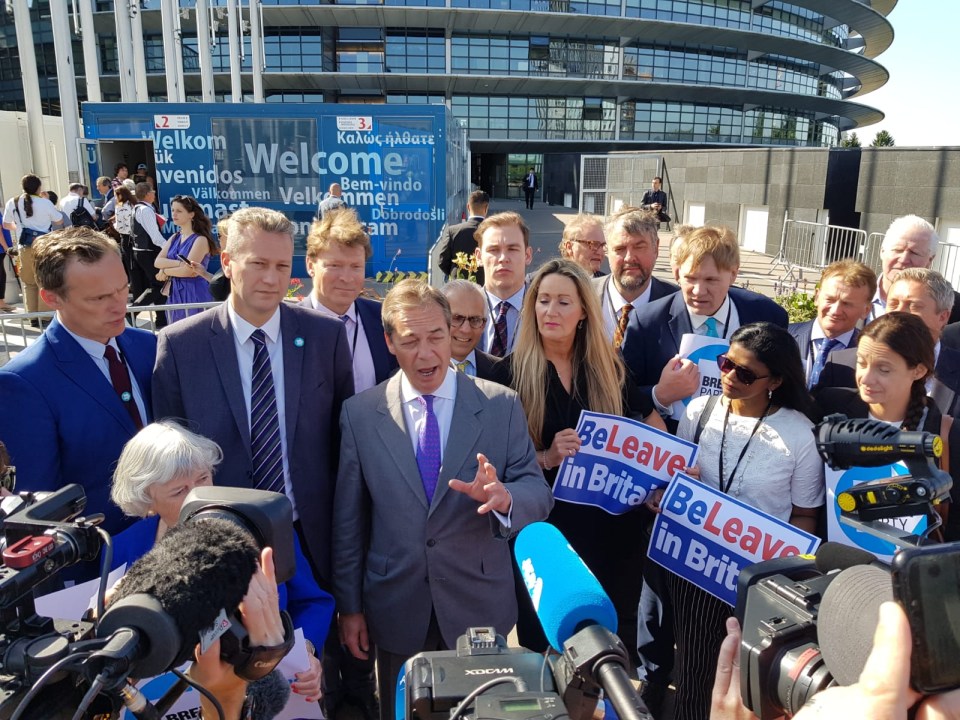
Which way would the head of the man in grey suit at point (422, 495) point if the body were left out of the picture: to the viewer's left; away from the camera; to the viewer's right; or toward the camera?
toward the camera

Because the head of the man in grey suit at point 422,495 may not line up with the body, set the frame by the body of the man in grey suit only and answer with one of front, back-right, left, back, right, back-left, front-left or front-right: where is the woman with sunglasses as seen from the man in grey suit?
left

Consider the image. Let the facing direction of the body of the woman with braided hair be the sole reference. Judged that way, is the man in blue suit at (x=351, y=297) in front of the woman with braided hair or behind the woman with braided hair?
in front

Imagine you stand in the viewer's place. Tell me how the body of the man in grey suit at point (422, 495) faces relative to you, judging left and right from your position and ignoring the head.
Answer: facing the viewer

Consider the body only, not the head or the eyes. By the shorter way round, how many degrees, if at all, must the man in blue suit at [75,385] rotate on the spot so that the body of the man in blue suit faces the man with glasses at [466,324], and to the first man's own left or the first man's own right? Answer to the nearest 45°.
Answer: approximately 45° to the first man's own left

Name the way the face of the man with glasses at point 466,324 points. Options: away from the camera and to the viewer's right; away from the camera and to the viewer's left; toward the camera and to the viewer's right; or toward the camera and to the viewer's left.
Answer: toward the camera and to the viewer's left

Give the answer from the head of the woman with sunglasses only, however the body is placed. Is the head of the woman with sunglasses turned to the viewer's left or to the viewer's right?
to the viewer's left

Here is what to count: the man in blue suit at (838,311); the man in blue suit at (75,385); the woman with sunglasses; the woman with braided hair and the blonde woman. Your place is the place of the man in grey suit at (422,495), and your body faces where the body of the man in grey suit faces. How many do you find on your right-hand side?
1

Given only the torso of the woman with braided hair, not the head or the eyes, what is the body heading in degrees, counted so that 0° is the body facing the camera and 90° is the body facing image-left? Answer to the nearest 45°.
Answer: approximately 45°

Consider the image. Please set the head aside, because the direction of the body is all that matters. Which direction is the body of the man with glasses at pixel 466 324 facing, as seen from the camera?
toward the camera

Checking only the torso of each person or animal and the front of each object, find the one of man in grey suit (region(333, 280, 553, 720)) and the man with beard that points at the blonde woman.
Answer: the man with beard

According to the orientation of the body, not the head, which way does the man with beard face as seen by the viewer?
toward the camera

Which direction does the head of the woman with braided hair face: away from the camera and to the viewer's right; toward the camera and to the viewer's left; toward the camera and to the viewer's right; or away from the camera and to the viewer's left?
toward the camera and to the viewer's left

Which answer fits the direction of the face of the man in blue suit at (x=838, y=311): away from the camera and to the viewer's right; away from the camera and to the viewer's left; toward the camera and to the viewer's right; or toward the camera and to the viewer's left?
toward the camera and to the viewer's left

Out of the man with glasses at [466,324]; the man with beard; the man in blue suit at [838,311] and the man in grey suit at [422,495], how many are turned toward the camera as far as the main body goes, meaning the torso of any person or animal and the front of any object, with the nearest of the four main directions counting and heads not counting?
4

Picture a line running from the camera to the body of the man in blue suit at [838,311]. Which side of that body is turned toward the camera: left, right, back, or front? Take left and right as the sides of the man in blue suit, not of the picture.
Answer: front

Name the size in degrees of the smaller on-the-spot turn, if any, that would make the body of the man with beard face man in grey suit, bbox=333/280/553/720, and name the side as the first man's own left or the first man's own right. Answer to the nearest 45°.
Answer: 0° — they already face them
